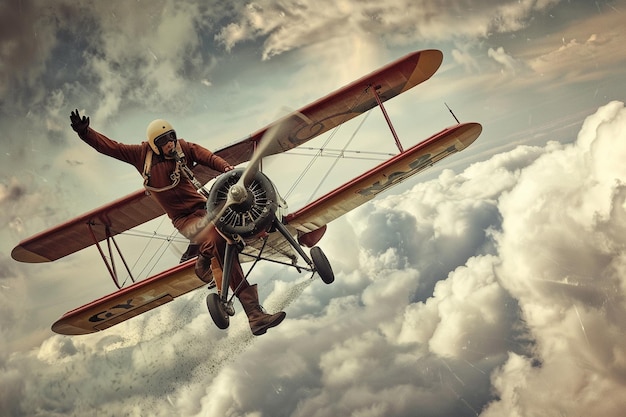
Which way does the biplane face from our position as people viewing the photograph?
facing the viewer

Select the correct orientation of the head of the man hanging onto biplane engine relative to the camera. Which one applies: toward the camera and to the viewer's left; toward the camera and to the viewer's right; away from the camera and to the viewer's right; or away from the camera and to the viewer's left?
toward the camera and to the viewer's right

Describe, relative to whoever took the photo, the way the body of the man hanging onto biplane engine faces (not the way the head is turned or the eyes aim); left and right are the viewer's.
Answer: facing the viewer and to the right of the viewer
